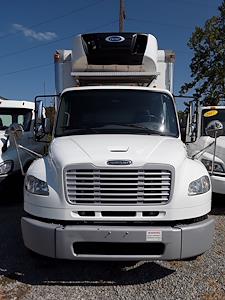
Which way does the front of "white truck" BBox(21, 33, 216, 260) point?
toward the camera

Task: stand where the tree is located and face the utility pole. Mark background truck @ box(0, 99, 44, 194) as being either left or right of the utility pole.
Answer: left

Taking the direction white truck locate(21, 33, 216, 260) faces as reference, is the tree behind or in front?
behind

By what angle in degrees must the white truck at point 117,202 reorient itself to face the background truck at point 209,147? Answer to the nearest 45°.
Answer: approximately 135° to its left

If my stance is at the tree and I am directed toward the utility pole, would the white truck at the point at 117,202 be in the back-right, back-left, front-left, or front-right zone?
front-left

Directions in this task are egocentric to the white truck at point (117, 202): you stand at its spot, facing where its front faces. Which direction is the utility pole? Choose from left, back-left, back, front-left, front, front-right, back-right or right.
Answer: back

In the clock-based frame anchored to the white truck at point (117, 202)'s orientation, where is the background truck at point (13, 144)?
The background truck is roughly at 5 o'clock from the white truck.
